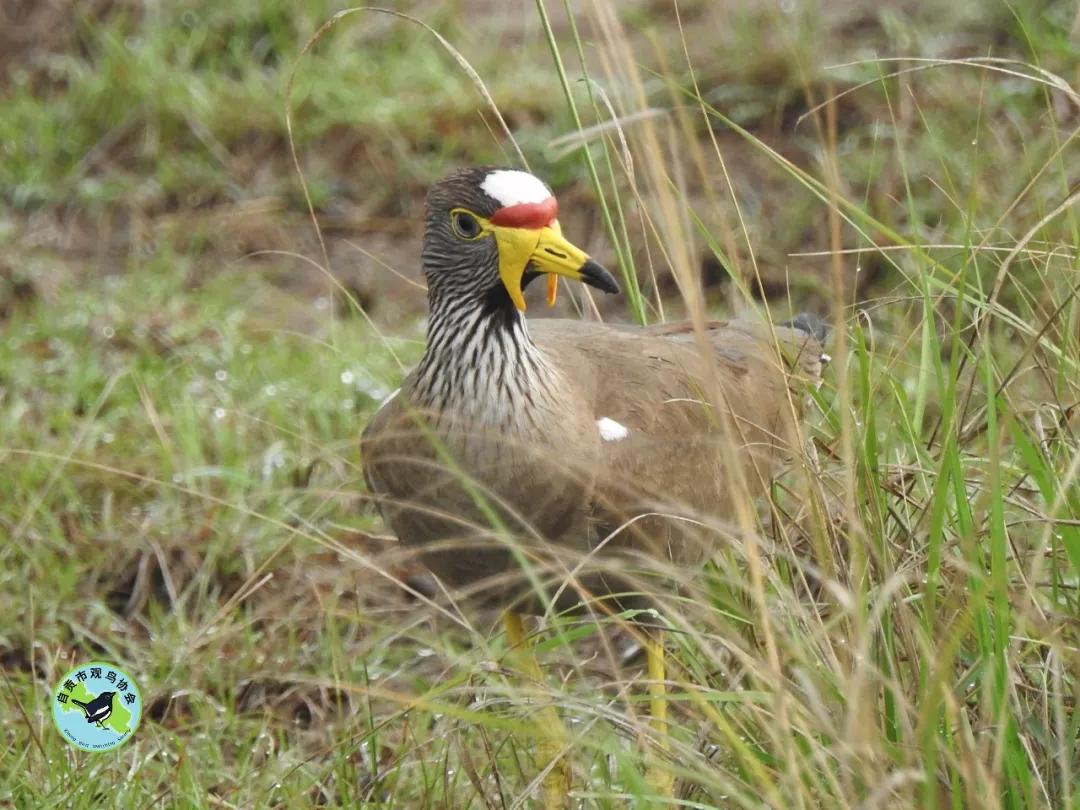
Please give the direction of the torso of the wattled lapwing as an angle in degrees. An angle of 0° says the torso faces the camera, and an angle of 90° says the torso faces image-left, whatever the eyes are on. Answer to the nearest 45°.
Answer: approximately 45°
